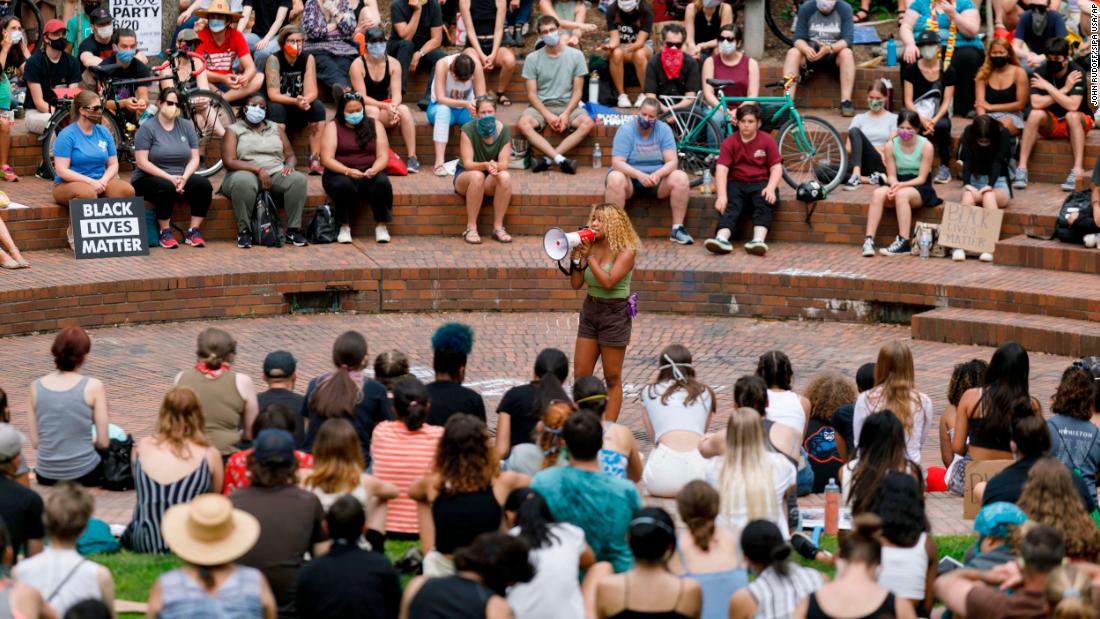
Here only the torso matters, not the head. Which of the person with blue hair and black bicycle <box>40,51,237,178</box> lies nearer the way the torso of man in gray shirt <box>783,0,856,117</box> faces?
the person with blue hair

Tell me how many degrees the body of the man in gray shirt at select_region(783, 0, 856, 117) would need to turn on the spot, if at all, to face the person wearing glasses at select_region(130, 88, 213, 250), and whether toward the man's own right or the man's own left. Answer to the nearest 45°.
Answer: approximately 45° to the man's own right

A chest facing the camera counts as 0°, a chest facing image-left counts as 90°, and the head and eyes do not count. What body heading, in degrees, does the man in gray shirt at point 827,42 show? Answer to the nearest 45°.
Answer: approximately 0°

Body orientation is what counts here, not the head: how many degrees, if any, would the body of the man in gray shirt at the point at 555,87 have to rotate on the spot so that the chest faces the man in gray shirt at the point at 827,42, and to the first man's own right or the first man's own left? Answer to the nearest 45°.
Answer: approximately 90° to the first man's own left

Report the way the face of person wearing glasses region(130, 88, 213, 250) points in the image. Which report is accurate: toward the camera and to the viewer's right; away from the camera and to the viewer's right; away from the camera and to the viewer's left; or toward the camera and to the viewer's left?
toward the camera and to the viewer's right

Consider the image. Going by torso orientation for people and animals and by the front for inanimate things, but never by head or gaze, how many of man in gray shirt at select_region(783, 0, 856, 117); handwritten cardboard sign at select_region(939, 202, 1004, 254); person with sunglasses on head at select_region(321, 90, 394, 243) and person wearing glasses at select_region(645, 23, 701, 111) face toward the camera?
4

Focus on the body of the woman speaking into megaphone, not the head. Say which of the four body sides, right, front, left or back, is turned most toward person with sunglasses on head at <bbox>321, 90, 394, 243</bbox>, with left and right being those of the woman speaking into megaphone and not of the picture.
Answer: right

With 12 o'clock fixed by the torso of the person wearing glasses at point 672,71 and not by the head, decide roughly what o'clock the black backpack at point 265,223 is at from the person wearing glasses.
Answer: The black backpack is roughly at 2 o'clock from the person wearing glasses.

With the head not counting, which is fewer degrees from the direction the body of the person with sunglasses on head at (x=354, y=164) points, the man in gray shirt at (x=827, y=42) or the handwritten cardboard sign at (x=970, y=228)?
the handwritten cardboard sign

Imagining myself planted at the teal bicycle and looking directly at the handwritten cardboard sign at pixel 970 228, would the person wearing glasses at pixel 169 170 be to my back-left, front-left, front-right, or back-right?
back-right

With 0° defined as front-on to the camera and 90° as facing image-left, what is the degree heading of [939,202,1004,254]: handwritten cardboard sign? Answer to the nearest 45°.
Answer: approximately 0°

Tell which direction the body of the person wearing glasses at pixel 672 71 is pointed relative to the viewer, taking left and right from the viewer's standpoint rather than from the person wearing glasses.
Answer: facing the viewer

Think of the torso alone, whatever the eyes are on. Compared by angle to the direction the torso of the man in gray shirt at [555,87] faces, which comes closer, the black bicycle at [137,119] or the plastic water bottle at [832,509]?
the plastic water bottle

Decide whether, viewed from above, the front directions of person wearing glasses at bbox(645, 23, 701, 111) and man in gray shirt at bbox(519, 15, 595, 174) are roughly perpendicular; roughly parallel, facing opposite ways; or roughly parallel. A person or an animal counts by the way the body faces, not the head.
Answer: roughly parallel

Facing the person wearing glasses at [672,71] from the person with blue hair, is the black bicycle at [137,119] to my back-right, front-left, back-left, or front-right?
front-left

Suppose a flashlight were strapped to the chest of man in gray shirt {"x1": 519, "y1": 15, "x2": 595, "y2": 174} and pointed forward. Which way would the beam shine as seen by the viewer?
toward the camera

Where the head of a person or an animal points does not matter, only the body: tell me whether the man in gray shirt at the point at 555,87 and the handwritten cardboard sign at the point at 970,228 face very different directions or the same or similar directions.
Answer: same or similar directions
